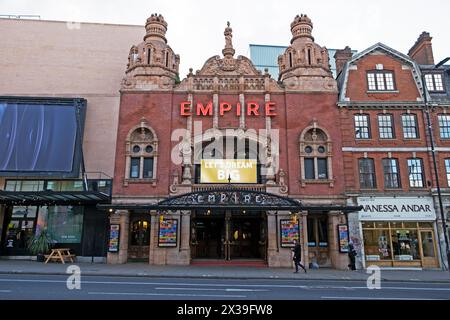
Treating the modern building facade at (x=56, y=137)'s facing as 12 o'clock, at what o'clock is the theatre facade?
The theatre facade is roughly at 10 o'clock from the modern building facade.

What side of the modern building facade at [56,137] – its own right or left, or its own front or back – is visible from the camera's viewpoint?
front

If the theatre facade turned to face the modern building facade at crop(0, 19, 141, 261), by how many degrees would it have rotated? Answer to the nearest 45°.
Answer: approximately 90° to its right

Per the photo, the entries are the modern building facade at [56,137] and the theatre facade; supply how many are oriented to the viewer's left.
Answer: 0

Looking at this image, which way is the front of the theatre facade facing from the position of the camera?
facing the viewer

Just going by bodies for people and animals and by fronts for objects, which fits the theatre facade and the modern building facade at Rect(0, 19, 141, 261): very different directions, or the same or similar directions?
same or similar directions

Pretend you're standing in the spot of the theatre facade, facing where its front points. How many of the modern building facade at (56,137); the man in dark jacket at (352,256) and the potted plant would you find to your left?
1

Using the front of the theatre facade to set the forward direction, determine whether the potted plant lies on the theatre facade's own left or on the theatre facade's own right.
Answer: on the theatre facade's own right
